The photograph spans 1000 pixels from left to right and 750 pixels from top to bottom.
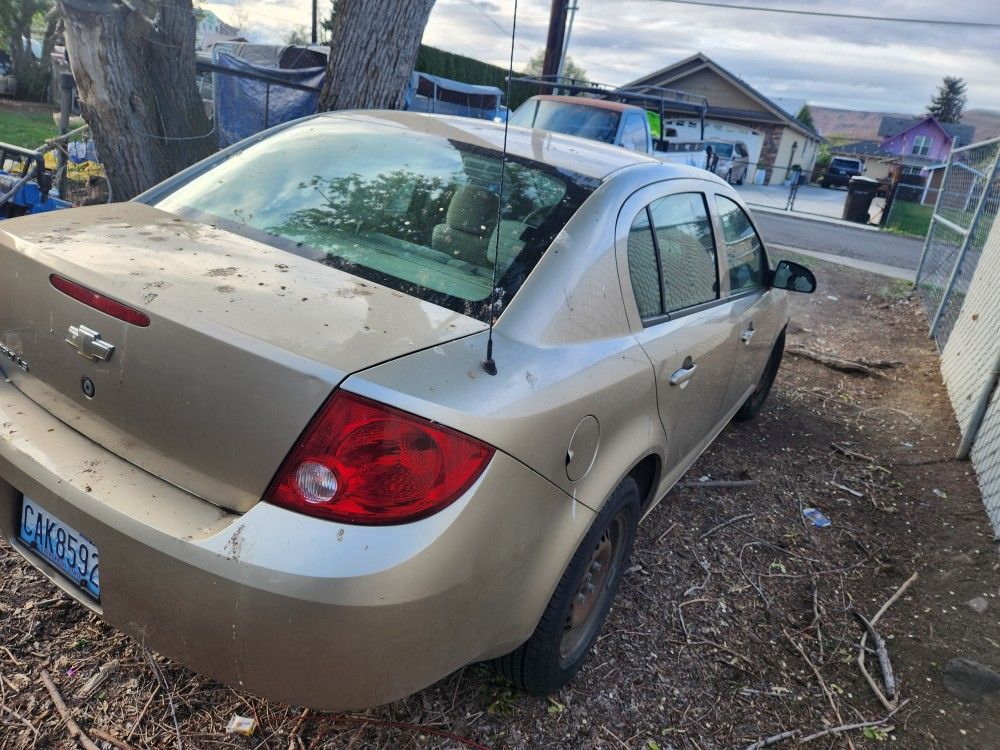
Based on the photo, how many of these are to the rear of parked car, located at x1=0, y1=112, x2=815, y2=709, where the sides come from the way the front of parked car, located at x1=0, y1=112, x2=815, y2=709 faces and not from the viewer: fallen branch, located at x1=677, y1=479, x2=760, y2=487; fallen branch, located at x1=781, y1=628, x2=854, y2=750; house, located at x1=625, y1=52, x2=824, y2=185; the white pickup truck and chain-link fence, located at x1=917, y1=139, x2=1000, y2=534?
0

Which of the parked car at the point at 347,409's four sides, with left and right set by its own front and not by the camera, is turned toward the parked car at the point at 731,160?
front

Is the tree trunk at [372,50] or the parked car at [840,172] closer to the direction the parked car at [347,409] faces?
the parked car

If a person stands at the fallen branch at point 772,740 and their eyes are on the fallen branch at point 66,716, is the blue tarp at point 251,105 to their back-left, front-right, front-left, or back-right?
front-right

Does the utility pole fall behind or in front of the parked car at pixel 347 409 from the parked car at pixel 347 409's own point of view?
in front

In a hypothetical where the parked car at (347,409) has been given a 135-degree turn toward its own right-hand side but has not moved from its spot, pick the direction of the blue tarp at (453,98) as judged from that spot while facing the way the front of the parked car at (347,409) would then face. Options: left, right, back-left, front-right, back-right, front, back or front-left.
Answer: back

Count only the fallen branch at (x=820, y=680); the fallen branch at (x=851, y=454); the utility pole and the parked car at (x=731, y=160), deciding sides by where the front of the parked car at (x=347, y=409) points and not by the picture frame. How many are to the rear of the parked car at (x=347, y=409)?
0

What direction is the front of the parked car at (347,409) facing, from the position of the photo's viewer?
facing away from the viewer and to the right of the viewer

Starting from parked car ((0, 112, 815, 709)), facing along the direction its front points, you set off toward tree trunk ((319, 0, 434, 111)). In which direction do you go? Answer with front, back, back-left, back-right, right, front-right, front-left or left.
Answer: front-left

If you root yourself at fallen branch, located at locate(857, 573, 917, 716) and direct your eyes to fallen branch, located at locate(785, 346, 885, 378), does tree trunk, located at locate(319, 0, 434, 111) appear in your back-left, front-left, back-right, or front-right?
front-left

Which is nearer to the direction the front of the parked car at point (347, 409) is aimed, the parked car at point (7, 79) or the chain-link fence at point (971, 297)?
the chain-link fence

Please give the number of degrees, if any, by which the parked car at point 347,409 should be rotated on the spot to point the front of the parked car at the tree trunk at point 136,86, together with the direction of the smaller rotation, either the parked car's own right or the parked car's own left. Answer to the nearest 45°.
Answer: approximately 90° to the parked car's own left

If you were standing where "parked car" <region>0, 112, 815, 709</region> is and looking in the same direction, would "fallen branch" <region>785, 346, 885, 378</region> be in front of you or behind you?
in front

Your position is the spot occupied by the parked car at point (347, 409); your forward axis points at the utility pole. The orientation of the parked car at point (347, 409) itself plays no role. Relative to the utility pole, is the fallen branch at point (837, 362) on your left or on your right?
right

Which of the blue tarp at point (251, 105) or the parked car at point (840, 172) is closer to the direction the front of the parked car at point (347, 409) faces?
the parked car

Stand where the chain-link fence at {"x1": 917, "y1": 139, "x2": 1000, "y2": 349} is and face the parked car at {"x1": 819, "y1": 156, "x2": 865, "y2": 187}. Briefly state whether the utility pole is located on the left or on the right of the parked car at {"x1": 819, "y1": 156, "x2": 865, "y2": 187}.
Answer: left
